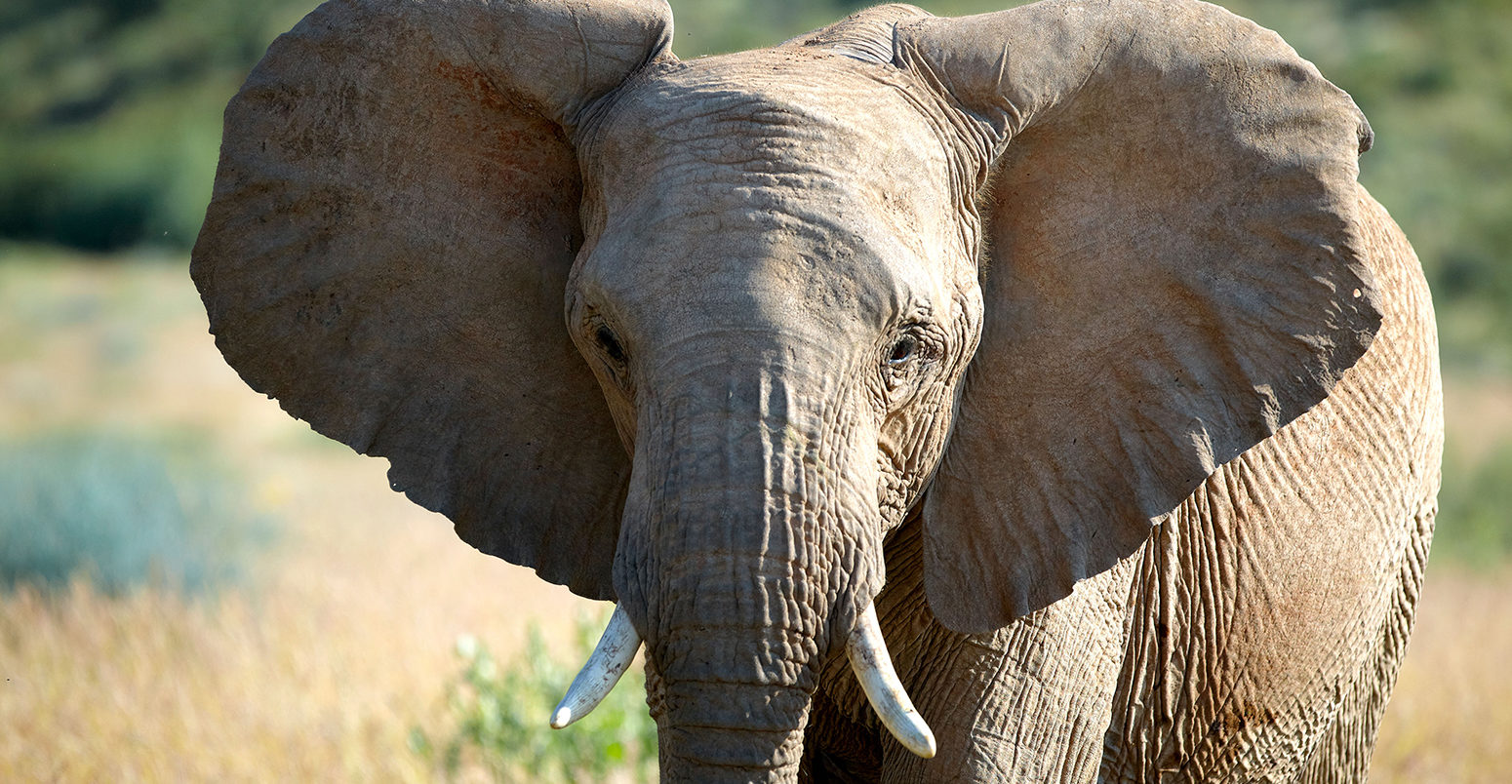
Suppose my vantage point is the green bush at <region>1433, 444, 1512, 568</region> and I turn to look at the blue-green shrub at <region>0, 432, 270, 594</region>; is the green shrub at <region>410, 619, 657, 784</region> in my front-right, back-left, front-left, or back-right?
front-left

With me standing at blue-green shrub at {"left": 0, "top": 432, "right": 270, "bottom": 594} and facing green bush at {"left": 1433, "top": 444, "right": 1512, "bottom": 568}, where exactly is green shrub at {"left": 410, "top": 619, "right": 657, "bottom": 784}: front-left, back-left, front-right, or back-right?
front-right

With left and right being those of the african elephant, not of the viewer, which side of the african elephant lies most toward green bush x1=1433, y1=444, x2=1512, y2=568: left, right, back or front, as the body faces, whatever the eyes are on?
back

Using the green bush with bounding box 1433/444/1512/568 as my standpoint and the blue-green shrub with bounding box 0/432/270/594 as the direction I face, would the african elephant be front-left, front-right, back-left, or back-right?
front-left

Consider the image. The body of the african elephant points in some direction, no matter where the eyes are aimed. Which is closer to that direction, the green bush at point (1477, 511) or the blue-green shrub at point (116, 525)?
the blue-green shrub

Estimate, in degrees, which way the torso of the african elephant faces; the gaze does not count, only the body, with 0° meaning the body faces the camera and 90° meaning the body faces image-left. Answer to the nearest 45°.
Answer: approximately 45°
